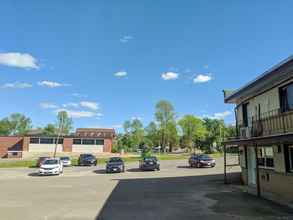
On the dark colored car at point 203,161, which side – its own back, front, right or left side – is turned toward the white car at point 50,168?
right

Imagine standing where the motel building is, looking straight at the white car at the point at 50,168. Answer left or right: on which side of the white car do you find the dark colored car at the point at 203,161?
right
